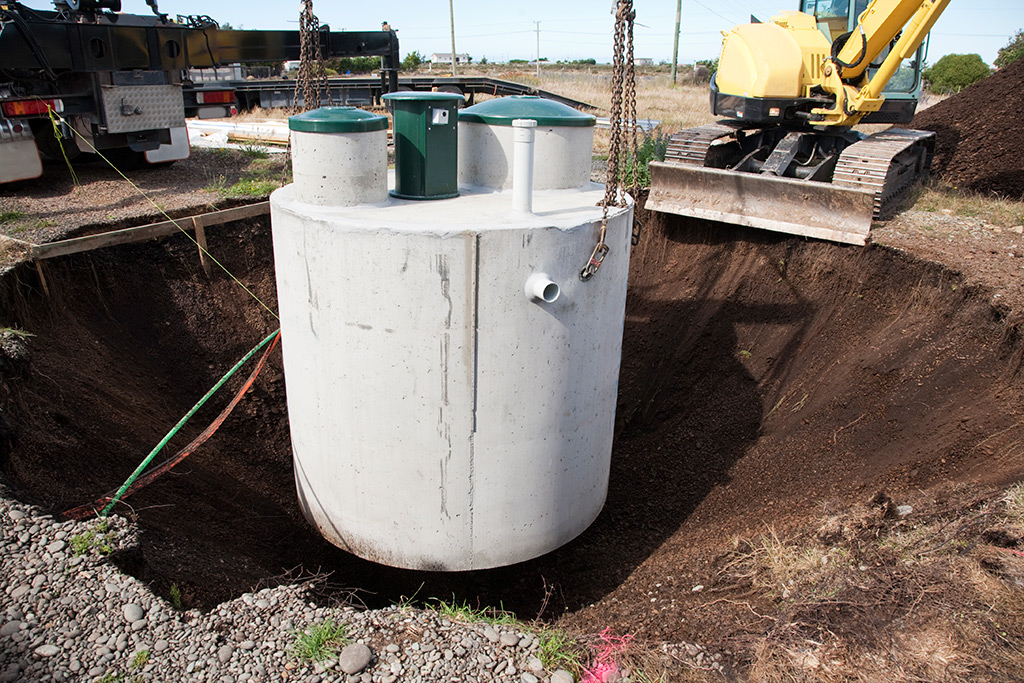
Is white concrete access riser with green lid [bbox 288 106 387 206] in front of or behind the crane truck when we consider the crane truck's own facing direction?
behind

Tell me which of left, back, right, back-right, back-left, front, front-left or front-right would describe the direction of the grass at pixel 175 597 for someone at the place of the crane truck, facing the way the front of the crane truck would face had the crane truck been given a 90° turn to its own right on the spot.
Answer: back-right

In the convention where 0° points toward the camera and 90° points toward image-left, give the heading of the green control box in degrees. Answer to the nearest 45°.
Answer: approximately 315°

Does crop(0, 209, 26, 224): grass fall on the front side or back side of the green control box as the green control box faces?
on the back side

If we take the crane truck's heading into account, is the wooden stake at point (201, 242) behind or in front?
behind

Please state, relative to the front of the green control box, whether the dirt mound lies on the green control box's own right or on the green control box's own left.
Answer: on the green control box's own left

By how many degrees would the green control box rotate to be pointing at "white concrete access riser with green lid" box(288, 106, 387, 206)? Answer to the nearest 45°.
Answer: approximately 90° to its right

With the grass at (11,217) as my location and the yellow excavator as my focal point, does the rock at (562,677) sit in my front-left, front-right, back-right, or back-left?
front-right

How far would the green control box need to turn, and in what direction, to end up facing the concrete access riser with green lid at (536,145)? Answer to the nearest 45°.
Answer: approximately 45° to its left

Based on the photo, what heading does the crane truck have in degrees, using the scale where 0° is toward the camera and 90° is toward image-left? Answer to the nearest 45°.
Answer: approximately 135°

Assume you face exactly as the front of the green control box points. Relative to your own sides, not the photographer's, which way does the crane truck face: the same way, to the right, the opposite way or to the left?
the opposite way
